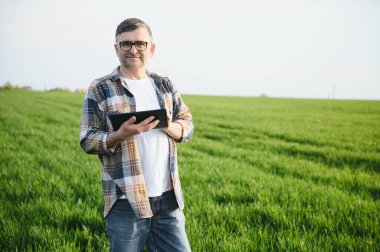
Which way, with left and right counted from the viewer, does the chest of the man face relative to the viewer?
facing the viewer and to the right of the viewer
